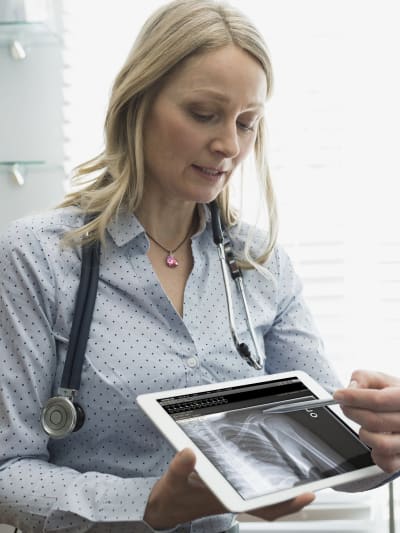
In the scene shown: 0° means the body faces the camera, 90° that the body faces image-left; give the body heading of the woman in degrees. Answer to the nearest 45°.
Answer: approximately 315°

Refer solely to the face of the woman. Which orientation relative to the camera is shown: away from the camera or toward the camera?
toward the camera
